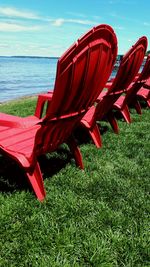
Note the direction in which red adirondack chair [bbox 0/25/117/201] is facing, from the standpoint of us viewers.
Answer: facing away from the viewer and to the left of the viewer

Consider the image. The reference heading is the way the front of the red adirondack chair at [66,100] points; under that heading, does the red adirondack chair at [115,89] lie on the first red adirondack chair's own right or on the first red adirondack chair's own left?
on the first red adirondack chair's own right
